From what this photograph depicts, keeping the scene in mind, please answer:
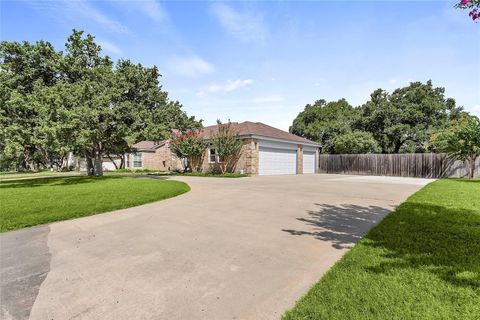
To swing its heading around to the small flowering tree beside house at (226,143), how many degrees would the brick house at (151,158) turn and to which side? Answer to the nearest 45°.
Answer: approximately 45° to its left

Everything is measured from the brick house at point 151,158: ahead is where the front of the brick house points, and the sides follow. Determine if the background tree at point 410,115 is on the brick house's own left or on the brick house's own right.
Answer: on the brick house's own left

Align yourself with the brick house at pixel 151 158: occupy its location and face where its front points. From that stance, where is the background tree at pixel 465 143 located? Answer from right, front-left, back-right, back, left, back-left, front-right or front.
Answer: left

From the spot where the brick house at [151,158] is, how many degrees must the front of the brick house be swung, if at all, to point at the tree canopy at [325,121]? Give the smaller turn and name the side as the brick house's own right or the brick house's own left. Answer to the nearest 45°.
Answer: approximately 135° to the brick house's own left

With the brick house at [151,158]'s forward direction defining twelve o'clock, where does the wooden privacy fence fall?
The wooden privacy fence is roughly at 9 o'clock from the brick house.

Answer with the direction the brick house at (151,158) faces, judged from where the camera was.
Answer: facing the viewer and to the left of the viewer
